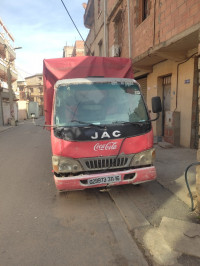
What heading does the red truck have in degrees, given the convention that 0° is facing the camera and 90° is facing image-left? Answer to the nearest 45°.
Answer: approximately 0°
